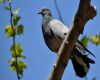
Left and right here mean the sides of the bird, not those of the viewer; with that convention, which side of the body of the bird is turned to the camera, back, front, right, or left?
left
